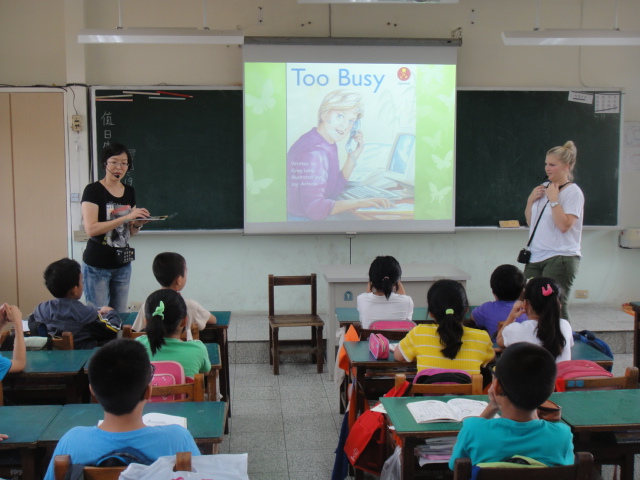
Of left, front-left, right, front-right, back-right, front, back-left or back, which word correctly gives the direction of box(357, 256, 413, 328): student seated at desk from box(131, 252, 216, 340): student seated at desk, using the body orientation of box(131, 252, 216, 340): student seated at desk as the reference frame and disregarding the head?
right

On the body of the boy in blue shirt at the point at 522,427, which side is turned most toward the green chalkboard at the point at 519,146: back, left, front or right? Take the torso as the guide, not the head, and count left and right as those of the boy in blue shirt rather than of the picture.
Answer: front

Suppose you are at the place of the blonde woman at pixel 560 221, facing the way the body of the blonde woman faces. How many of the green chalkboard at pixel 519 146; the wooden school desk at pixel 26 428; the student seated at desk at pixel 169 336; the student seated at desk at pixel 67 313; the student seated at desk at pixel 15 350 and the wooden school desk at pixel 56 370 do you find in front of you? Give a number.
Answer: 5

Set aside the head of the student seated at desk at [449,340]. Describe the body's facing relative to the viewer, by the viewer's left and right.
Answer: facing away from the viewer

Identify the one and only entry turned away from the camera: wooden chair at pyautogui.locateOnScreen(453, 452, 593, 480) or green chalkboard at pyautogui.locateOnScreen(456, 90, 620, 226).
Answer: the wooden chair

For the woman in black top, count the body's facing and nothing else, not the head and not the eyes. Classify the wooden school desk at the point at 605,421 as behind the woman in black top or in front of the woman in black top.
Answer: in front

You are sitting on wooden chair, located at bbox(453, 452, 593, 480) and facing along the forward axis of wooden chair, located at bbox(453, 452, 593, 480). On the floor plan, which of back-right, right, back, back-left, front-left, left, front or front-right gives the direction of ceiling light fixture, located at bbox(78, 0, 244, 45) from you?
front-left

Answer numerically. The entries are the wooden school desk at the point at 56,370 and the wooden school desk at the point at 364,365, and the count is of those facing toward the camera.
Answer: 2

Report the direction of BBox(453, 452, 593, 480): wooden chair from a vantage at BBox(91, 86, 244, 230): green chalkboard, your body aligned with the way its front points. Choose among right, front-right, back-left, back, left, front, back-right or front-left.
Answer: front

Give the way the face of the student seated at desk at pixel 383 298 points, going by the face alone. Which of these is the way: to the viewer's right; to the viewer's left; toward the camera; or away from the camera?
away from the camera

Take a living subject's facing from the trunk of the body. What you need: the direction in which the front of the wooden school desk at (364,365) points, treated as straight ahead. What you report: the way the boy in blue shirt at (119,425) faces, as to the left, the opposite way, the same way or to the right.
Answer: the opposite way

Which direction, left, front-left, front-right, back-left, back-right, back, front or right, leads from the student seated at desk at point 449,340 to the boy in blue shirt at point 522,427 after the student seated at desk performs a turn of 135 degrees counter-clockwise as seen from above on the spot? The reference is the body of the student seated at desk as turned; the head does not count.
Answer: front-left

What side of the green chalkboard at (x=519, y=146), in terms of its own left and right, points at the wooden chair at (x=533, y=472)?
front

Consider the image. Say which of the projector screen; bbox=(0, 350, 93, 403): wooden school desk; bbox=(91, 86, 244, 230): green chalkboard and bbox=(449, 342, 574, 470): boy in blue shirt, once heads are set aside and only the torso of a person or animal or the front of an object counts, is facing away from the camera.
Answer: the boy in blue shirt

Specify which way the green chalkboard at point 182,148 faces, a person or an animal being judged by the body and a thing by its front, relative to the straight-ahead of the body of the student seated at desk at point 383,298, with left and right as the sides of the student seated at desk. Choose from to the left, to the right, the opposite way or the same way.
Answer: the opposite way

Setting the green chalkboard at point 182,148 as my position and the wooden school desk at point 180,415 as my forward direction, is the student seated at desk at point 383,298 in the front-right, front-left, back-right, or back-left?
front-left

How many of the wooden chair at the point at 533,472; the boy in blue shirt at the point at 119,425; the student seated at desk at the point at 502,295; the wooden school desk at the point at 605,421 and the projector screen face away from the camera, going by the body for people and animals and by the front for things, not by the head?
3

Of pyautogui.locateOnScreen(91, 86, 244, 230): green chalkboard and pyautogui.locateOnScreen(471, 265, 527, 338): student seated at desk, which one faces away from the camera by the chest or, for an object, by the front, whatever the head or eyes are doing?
the student seated at desk

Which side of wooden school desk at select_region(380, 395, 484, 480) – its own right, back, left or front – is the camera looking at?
front

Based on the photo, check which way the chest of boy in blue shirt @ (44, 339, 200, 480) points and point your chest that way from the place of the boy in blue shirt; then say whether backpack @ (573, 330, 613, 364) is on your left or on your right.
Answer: on your right

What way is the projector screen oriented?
toward the camera

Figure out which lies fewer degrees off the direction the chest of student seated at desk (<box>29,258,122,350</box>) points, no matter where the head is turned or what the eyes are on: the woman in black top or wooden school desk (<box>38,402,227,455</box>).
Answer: the woman in black top
